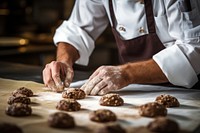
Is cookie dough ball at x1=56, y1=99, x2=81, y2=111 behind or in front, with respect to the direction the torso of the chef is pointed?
in front

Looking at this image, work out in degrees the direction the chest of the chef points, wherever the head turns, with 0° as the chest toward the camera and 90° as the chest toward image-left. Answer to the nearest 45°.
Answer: approximately 45°

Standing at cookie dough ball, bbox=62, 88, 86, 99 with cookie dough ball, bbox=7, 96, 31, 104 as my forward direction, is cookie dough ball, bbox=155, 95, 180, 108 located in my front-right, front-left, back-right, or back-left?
back-left

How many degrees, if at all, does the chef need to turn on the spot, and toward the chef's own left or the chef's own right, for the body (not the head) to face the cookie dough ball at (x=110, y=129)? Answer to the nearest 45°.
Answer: approximately 45° to the chef's own left
